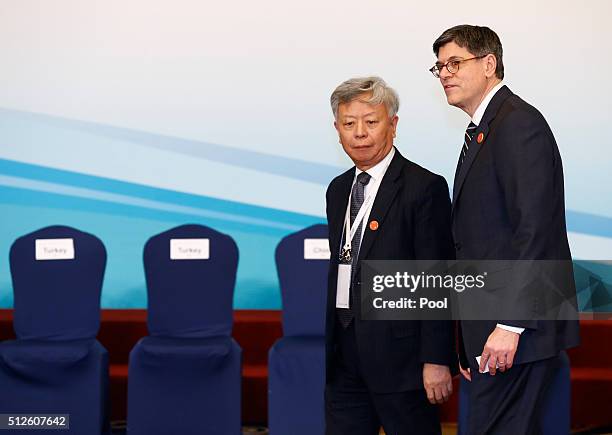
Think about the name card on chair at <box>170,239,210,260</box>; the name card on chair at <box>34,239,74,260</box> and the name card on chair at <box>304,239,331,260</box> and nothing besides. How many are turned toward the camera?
3

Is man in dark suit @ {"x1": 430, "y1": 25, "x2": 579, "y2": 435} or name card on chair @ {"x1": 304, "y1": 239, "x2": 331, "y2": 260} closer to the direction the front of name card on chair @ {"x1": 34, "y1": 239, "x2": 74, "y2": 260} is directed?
the man in dark suit

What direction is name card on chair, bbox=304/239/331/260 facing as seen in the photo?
toward the camera

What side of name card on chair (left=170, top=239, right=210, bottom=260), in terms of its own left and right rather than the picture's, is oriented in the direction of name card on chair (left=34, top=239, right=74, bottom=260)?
right

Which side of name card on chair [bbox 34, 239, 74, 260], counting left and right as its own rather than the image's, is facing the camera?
front

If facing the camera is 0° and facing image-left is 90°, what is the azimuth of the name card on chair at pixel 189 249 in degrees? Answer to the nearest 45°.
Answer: approximately 0°

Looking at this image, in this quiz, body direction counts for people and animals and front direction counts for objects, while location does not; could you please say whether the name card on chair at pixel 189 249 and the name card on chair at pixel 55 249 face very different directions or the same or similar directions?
same or similar directions

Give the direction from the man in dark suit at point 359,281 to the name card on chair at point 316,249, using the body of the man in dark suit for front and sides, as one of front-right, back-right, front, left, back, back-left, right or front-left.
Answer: back-right

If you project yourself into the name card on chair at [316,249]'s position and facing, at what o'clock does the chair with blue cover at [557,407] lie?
The chair with blue cover is roughly at 10 o'clock from the name card on chair.

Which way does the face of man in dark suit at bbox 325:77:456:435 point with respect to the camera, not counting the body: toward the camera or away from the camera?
toward the camera

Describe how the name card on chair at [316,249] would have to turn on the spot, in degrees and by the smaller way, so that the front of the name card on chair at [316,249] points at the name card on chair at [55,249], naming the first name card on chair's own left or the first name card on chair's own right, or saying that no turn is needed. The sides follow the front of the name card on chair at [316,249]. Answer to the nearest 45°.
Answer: approximately 90° to the first name card on chair's own right

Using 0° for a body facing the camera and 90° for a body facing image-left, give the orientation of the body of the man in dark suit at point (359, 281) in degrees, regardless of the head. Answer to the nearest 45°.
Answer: approximately 45°

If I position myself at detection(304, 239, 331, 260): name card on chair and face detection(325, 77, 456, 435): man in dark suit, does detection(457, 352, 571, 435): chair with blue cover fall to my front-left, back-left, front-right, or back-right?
front-left
